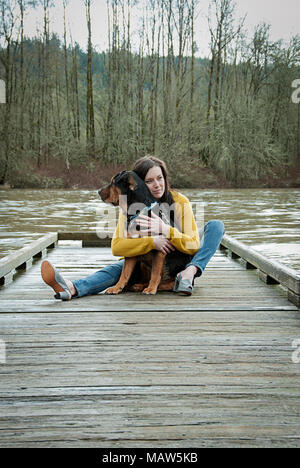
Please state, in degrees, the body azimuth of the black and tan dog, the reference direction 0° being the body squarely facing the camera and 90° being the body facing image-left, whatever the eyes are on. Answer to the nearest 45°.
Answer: approximately 45°

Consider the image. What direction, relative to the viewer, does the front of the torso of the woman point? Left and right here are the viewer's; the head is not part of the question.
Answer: facing the viewer
